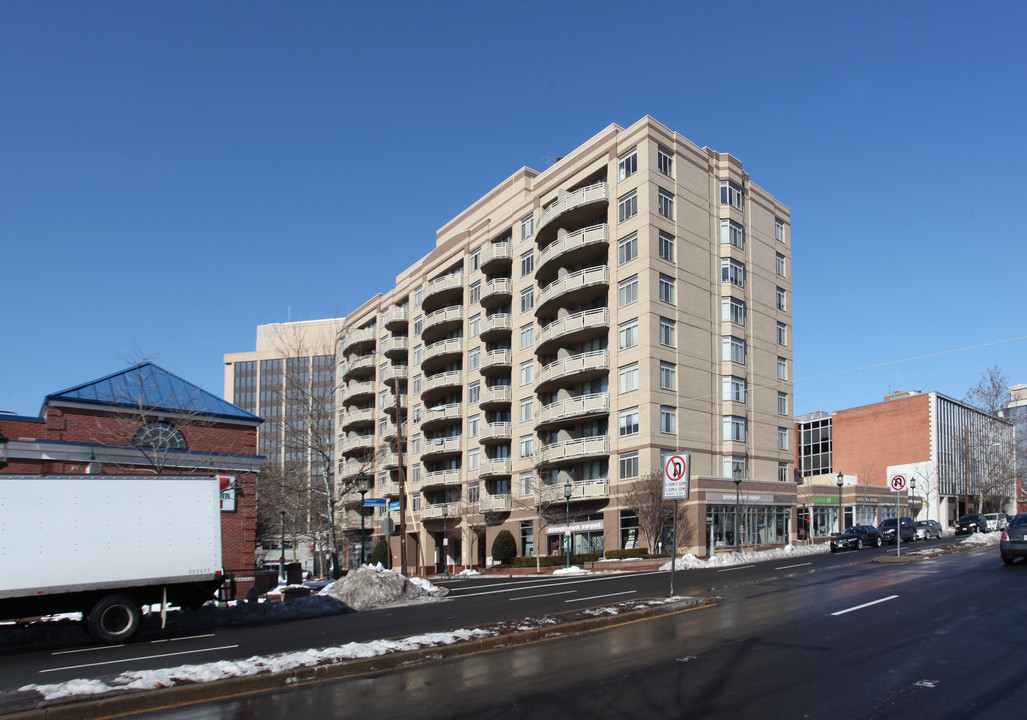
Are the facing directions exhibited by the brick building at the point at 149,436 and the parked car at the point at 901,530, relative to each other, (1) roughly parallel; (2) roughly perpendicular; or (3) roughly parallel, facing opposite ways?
roughly perpendicular

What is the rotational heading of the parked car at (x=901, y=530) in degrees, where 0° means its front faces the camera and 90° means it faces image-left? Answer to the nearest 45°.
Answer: approximately 45°

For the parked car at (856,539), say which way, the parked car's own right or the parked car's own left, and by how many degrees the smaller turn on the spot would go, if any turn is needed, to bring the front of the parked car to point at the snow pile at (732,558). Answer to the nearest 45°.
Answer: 0° — it already faces it

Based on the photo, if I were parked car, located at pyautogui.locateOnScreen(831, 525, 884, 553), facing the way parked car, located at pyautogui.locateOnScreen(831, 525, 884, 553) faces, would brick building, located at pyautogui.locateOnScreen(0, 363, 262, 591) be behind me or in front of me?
in front

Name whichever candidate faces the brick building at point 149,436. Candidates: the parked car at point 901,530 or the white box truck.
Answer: the parked car

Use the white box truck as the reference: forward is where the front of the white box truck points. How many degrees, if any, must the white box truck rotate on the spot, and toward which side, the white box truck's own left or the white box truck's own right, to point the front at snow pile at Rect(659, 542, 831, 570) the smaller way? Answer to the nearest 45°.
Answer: approximately 135° to the white box truck's own right

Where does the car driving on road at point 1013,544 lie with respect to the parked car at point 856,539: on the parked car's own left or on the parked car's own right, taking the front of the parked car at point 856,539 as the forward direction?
on the parked car's own left

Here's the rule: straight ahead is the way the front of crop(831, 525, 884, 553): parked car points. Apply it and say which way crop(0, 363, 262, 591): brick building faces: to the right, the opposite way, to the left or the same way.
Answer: to the left

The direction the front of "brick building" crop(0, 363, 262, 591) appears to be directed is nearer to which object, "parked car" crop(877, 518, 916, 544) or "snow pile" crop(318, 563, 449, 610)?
the snow pile

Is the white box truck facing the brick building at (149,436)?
no

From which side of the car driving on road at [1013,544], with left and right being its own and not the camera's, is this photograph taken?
back

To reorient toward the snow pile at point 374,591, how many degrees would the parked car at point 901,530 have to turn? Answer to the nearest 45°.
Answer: approximately 45° to its left

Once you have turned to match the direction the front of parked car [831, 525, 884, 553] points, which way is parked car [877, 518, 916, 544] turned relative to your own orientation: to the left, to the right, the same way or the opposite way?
the same way

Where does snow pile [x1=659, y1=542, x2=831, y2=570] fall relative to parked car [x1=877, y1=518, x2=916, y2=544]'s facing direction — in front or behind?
in front

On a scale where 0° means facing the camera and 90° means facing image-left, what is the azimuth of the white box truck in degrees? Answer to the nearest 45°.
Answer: approximately 90°

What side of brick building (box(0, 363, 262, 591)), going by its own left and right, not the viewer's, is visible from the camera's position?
front

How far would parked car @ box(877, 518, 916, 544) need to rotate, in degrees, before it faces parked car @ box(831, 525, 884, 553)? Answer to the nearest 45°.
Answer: approximately 45° to its left

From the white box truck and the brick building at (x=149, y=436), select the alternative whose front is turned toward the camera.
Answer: the brick building
